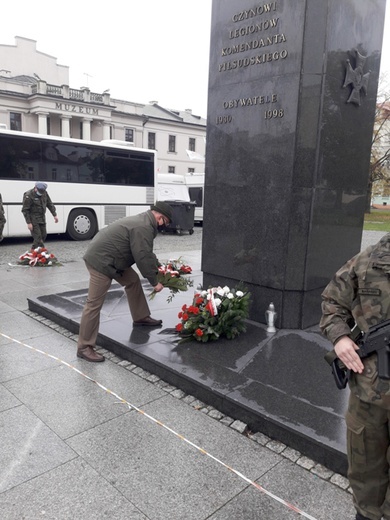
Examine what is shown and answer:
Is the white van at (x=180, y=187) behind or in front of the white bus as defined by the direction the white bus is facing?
behind

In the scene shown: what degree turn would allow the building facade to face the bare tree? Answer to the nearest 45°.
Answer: approximately 45° to its left

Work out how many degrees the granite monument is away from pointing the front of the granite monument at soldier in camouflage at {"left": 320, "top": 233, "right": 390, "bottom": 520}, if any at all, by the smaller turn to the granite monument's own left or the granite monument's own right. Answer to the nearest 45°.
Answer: approximately 45° to the granite monument's own left

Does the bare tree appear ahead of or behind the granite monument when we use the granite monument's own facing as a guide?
behind

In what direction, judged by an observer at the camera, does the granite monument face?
facing the viewer and to the left of the viewer

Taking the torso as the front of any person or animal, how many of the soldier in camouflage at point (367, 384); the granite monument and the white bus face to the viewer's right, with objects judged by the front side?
0

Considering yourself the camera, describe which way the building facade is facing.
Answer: facing the viewer and to the right of the viewer

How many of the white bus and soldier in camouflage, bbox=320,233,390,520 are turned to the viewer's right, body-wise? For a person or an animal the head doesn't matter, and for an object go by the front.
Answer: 0

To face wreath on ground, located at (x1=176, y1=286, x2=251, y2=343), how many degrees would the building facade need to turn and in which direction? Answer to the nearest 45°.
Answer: approximately 45° to its right

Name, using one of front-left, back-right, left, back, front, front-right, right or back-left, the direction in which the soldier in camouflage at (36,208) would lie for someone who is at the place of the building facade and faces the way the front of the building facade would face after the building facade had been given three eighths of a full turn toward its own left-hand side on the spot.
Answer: back

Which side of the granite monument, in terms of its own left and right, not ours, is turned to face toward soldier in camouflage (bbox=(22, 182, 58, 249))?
right
